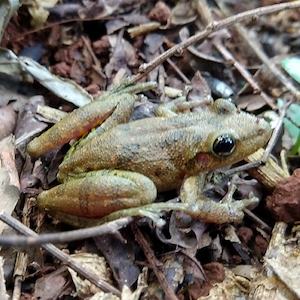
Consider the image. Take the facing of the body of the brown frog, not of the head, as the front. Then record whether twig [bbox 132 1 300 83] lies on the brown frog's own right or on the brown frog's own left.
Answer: on the brown frog's own left

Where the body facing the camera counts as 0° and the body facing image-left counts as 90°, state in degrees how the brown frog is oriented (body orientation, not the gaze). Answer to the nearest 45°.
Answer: approximately 270°

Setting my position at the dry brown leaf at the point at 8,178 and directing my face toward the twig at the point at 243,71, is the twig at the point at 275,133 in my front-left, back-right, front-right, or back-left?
front-right

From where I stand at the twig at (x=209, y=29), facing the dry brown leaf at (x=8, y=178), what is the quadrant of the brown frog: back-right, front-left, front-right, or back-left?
front-left

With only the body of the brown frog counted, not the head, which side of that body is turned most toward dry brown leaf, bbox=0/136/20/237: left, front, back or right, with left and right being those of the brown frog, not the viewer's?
back

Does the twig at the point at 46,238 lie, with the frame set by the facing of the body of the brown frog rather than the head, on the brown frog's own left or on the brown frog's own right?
on the brown frog's own right
